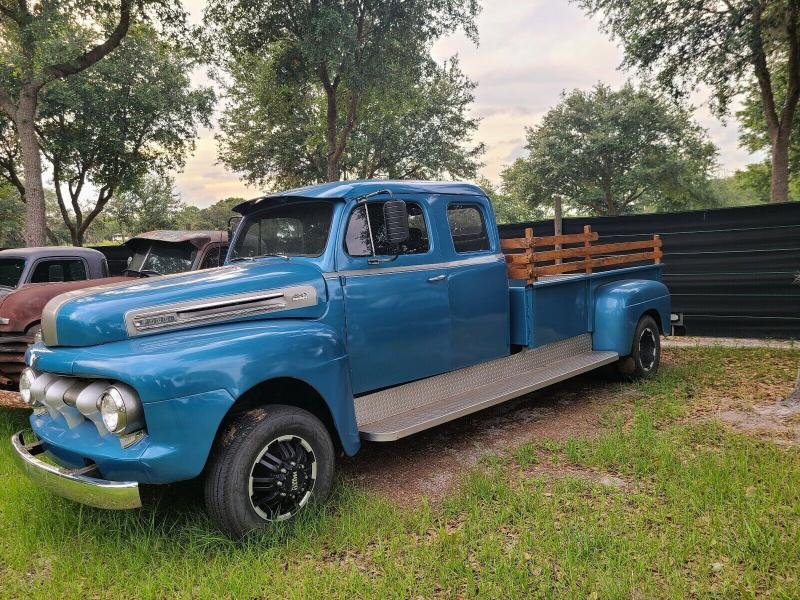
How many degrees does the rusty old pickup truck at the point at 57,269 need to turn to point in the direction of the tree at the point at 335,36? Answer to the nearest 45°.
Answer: approximately 180°

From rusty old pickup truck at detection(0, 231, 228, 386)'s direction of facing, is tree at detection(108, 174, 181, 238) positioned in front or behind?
behind

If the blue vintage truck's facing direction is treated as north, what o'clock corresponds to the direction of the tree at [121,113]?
The tree is roughly at 4 o'clock from the blue vintage truck.

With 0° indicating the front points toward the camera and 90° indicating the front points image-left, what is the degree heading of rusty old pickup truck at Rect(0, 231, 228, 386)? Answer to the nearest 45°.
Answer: approximately 45°

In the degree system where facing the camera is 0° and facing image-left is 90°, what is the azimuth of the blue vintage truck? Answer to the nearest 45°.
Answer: approximately 45°

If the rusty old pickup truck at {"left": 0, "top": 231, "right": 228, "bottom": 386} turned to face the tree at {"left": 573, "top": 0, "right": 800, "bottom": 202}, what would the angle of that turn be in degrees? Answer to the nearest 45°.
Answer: approximately 135° to its left

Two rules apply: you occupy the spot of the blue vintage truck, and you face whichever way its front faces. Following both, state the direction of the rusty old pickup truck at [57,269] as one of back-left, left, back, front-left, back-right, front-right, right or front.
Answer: right

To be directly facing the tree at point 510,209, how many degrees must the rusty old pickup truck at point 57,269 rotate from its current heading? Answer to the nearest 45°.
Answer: approximately 180°

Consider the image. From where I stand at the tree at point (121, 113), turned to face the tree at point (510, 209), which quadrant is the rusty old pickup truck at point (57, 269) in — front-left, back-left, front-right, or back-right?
back-right

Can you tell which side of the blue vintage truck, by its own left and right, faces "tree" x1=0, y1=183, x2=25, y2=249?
right

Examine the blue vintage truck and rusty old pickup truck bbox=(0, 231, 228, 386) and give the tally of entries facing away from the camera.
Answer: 0

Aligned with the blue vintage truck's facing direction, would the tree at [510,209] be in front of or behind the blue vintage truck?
behind

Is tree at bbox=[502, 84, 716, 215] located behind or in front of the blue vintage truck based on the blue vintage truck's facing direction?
behind
